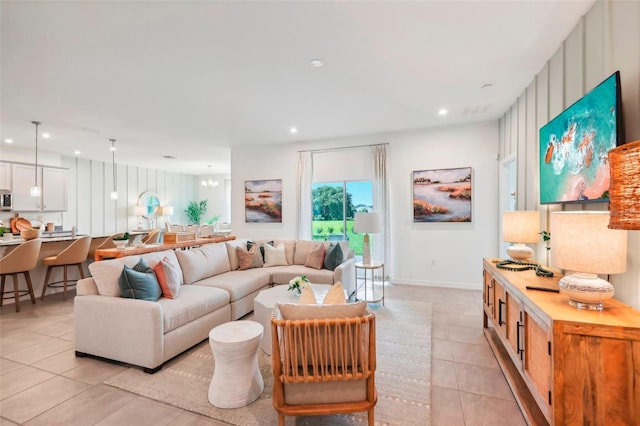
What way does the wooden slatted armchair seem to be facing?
away from the camera

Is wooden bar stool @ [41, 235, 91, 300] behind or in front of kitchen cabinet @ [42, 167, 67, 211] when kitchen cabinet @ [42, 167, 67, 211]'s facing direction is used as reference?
in front

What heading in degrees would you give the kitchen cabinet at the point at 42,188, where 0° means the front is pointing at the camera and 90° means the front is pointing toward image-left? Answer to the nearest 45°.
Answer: approximately 315°

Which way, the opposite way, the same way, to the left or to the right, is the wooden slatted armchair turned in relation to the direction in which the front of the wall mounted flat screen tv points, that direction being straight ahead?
to the right

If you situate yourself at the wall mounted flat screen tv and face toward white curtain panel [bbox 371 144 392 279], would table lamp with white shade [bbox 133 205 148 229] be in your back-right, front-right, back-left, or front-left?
front-left

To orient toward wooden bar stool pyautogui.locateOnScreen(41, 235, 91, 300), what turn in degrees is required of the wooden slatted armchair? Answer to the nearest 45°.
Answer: approximately 45° to its left

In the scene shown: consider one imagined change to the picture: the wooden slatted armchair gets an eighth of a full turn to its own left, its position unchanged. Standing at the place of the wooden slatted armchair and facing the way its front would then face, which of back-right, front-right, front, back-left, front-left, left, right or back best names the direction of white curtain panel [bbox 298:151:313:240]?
front-right

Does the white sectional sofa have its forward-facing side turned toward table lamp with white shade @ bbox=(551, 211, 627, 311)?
yes

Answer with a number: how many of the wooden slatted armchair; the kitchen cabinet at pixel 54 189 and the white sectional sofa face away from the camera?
1

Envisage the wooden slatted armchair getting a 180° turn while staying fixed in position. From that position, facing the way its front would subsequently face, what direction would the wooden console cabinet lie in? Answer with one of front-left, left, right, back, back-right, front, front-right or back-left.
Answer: left

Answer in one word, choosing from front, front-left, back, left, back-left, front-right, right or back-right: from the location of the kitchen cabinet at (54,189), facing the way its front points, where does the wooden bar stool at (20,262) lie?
front-right

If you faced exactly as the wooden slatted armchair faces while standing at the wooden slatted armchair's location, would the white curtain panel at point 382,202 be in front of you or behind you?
in front

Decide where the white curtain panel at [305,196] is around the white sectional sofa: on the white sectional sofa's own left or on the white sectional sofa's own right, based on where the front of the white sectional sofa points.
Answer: on the white sectional sofa's own left

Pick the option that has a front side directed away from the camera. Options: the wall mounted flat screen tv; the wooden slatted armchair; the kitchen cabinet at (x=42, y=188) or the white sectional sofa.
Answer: the wooden slatted armchair

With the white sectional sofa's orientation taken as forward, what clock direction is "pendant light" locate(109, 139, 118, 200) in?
The pendant light is roughly at 7 o'clock from the white sectional sofa.
